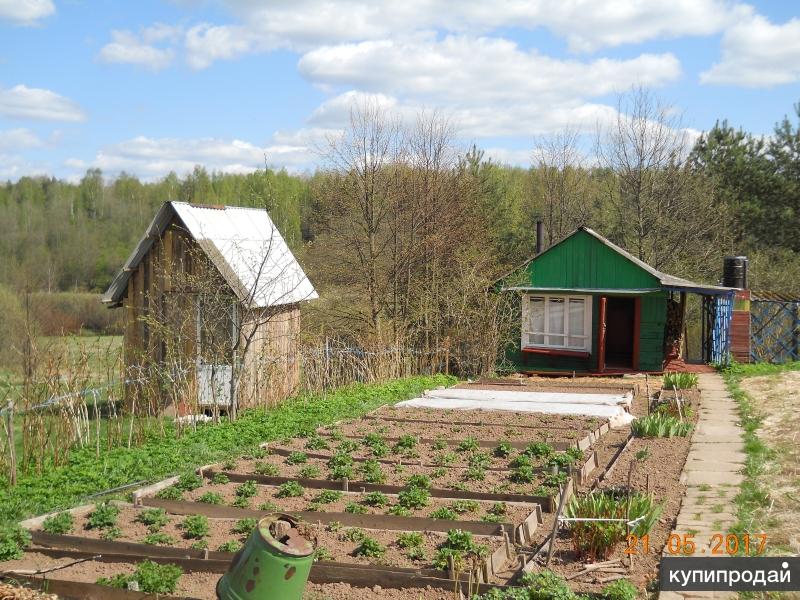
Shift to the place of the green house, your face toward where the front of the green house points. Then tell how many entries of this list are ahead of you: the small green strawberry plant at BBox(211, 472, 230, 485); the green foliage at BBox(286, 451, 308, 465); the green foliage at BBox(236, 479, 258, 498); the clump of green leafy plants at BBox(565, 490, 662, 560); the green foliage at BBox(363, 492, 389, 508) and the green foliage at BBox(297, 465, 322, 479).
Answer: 6

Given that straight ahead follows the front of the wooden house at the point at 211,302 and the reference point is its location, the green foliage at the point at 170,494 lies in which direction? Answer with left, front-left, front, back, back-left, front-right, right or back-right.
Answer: front-left

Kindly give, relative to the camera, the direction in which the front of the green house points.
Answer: facing the viewer

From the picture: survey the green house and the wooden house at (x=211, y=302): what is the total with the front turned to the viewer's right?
0

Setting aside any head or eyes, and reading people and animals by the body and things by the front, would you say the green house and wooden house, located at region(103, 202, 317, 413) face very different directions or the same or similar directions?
same or similar directions

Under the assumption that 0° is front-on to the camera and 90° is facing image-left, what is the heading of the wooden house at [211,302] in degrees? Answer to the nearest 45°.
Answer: approximately 45°

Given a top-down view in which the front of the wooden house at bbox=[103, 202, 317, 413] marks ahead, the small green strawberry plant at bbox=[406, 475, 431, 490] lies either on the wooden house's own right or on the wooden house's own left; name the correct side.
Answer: on the wooden house's own left

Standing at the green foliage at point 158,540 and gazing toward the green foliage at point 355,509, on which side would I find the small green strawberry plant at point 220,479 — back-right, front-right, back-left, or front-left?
front-left

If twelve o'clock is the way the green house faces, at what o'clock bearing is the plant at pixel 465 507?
The plant is roughly at 12 o'clock from the green house.

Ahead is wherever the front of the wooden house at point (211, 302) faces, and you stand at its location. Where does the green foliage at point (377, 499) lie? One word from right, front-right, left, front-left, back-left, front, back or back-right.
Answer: front-left

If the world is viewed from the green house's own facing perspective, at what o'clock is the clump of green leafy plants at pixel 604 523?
The clump of green leafy plants is roughly at 12 o'clock from the green house.

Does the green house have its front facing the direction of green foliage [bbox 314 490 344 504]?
yes

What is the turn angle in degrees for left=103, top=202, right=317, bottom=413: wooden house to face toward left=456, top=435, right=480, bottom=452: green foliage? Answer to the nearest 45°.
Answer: approximately 90° to its left

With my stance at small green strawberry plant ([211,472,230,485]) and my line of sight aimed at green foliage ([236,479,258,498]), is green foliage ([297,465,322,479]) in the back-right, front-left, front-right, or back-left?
front-left

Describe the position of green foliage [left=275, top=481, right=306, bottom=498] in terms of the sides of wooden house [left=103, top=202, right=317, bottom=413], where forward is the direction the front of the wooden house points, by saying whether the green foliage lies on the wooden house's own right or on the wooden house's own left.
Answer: on the wooden house's own left
